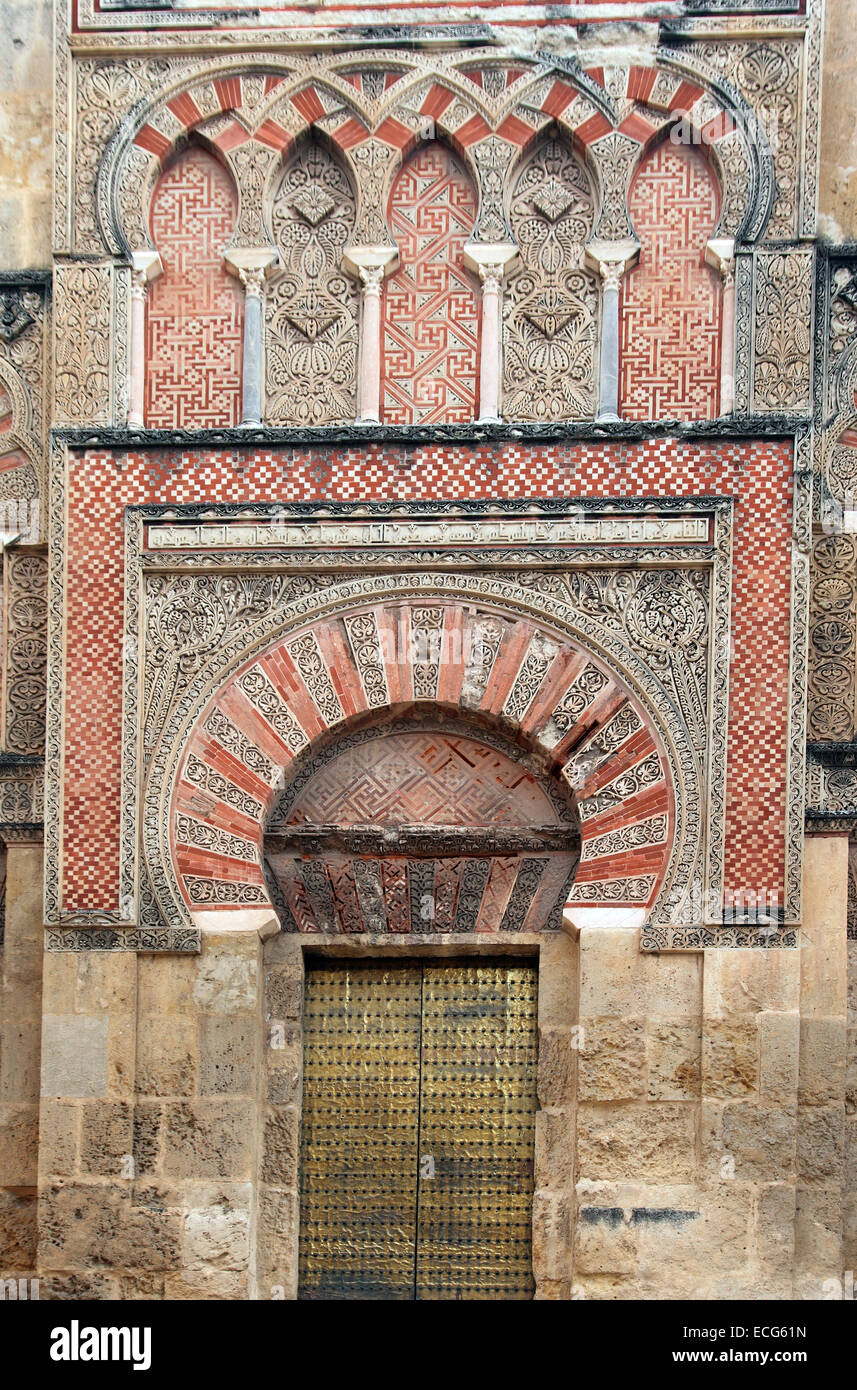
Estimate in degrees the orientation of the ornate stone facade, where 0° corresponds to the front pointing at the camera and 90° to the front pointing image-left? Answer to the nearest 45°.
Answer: approximately 0°
